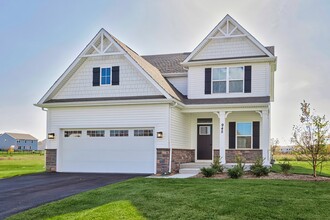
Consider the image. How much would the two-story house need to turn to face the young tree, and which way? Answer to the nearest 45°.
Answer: approximately 45° to its left

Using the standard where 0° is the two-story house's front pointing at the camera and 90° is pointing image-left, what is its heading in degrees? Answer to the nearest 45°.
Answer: approximately 0°
